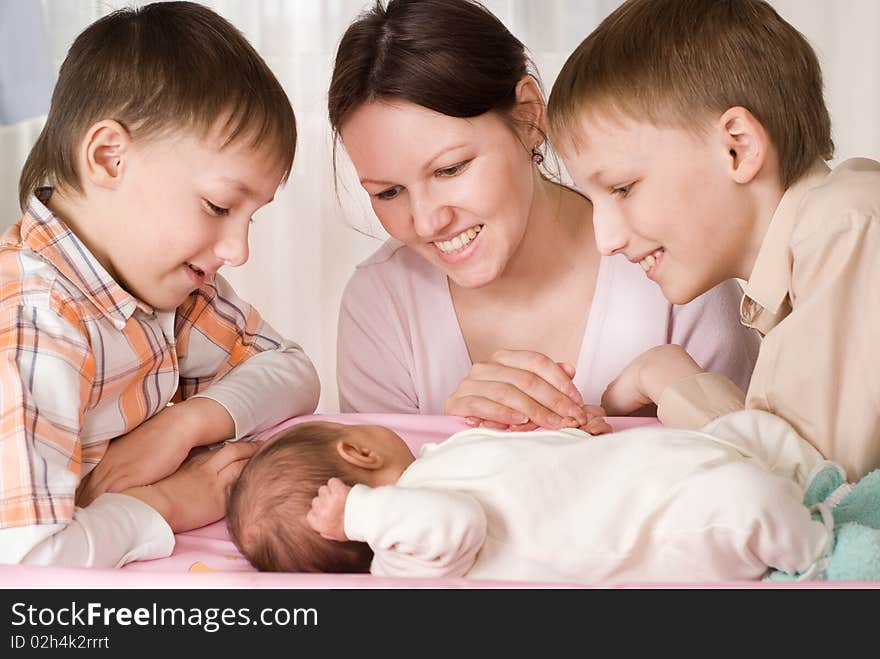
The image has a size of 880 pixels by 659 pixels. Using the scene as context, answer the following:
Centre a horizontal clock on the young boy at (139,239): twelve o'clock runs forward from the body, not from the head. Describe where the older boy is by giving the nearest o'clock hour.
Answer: The older boy is roughly at 11 o'clock from the young boy.

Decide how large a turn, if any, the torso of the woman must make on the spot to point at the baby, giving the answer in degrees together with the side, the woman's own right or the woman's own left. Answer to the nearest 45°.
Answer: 0° — they already face them

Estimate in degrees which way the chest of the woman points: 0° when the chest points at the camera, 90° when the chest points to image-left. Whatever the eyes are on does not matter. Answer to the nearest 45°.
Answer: approximately 0°

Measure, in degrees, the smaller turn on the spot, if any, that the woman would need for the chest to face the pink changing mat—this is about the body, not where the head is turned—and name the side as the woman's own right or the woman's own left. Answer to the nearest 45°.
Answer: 0° — they already face it

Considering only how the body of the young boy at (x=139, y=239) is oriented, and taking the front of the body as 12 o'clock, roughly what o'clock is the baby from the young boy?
The baby is roughly at 12 o'clock from the young boy.

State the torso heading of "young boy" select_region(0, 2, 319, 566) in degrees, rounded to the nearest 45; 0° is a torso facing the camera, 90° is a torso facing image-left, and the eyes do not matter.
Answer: approximately 315°

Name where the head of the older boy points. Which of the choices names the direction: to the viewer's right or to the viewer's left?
to the viewer's left

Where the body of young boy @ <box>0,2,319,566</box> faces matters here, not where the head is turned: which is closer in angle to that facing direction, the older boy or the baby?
the baby

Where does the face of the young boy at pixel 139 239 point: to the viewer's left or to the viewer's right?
to the viewer's right
